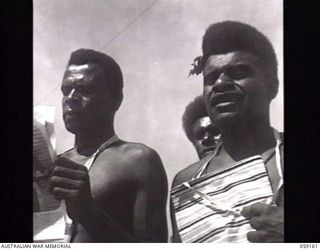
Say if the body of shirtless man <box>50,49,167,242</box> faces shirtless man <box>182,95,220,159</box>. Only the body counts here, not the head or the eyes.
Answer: no

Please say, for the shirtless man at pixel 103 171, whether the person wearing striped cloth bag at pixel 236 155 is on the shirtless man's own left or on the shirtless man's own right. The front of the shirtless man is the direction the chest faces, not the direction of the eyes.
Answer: on the shirtless man's own left

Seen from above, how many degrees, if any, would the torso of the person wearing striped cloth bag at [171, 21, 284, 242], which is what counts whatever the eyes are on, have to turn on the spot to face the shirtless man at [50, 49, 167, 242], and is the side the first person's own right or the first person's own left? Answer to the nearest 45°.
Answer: approximately 45° to the first person's own right

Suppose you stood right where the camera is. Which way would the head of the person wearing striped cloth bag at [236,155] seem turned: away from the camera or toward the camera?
toward the camera

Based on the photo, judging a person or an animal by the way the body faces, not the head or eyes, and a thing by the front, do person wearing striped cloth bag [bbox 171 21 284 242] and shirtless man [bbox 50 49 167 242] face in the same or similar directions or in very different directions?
same or similar directions

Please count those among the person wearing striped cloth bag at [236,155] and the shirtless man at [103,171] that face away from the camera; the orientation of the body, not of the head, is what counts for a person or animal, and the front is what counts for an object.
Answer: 0

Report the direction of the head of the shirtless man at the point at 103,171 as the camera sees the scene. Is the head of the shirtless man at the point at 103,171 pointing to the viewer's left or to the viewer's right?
to the viewer's left

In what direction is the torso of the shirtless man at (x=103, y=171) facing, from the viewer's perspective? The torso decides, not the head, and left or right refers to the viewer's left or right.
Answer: facing the viewer and to the left of the viewer
